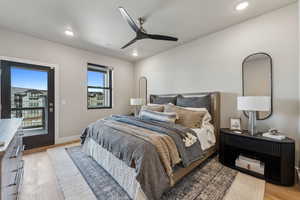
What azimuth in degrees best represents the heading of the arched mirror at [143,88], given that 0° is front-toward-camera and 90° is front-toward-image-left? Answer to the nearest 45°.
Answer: approximately 45°

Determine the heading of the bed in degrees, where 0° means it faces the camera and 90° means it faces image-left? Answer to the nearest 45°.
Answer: approximately 45°

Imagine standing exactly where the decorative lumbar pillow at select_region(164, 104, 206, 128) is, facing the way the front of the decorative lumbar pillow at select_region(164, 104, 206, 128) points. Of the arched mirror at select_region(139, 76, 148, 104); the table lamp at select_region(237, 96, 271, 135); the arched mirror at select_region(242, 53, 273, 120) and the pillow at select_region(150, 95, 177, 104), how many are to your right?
2

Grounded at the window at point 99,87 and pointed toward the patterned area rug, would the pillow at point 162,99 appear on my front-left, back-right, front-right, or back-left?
front-left

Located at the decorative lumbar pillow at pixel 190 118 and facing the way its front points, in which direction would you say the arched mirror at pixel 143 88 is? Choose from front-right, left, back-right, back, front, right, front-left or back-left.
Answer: right

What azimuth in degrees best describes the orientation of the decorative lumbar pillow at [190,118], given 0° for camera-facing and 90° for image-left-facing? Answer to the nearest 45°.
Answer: approximately 45°

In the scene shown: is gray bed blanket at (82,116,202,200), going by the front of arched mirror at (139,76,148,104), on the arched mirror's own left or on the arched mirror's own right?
on the arched mirror's own left

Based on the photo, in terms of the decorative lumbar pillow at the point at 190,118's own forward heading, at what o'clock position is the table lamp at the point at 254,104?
The table lamp is roughly at 8 o'clock from the decorative lumbar pillow.

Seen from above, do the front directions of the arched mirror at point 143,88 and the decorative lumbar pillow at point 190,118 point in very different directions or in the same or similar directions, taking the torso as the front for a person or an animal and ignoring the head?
same or similar directions

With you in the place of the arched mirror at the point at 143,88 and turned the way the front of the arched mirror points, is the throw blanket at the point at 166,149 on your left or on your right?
on your left

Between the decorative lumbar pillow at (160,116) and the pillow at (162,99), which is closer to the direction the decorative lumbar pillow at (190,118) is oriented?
the decorative lumbar pillow

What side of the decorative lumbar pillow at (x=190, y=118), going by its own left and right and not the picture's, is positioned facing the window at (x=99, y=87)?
right

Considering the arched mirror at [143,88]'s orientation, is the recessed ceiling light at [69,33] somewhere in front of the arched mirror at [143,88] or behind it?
in front

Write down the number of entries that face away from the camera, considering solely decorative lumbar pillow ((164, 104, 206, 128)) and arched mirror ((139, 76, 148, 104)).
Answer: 0
